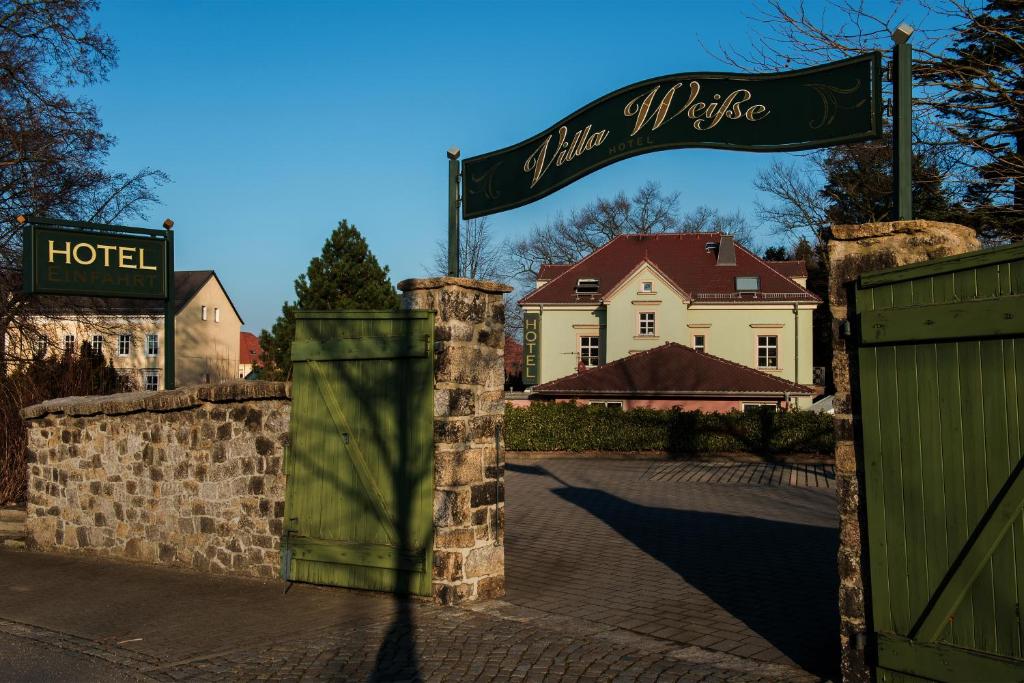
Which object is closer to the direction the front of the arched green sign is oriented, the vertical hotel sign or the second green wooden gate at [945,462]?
the second green wooden gate

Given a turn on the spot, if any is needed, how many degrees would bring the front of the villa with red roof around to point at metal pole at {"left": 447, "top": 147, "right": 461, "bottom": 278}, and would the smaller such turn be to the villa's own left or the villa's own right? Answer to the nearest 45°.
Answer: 0° — it already faces it

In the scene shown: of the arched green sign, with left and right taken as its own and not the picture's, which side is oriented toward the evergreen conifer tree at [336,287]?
right

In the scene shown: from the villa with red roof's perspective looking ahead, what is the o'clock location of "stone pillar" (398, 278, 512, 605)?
The stone pillar is roughly at 12 o'clock from the villa with red roof.

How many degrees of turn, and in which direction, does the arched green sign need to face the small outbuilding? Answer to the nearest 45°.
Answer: approximately 135° to its right

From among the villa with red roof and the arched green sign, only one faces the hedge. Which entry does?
the villa with red roof

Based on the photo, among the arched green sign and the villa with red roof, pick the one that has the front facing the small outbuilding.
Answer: the villa with red roof

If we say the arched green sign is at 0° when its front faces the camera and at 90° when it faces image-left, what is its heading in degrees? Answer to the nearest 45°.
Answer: approximately 45°

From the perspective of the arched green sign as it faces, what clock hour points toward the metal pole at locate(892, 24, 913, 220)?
The metal pole is roughly at 9 o'clock from the arched green sign.

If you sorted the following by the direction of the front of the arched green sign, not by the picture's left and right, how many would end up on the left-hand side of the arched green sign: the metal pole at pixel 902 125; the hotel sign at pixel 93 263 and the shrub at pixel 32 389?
1

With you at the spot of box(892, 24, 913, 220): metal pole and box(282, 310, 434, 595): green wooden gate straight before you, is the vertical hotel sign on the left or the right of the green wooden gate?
right

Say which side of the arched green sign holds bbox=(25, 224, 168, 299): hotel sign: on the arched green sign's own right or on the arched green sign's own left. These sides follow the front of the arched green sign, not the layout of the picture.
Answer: on the arched green sign's own right

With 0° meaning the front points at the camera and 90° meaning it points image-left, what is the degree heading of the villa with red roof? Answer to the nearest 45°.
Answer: approximately 0°

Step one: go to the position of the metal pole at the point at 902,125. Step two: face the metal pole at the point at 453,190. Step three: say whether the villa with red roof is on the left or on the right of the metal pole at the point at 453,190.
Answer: right
